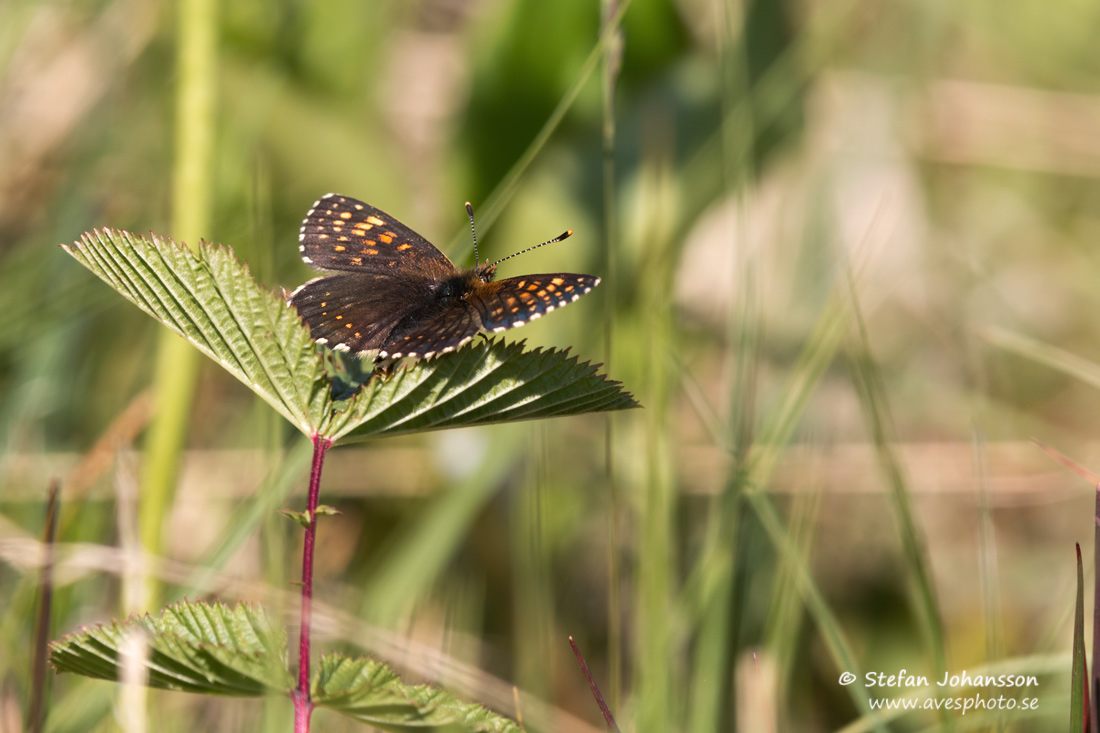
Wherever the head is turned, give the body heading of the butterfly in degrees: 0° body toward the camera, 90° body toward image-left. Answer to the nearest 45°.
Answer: approximately 225°

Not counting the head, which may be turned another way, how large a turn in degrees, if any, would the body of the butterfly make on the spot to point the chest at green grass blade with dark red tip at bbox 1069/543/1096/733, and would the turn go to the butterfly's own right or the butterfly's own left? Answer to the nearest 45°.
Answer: approximately 90° to the butterfly's own right
